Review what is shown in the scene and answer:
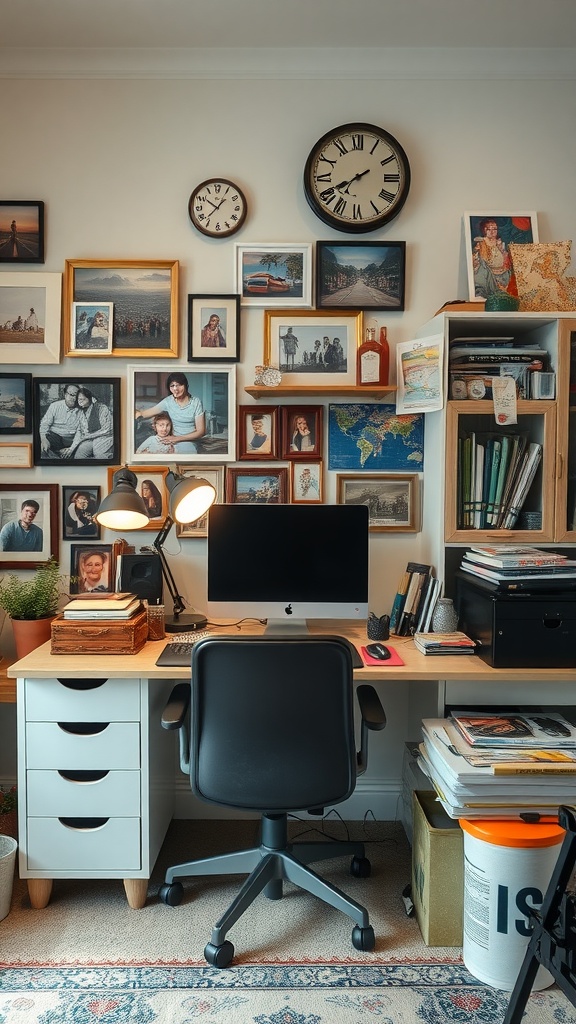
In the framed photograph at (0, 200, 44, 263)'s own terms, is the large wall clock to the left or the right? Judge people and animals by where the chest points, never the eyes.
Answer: on its left

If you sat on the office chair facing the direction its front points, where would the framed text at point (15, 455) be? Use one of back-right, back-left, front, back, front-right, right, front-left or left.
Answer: front-left

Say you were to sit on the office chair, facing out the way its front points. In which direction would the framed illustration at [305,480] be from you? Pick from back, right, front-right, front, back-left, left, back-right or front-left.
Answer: front

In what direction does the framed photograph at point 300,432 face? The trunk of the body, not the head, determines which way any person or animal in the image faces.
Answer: toward the camera

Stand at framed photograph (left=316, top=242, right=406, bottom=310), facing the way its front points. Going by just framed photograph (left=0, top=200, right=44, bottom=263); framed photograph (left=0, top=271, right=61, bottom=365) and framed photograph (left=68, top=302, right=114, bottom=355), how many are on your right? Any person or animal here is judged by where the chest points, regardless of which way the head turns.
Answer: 3

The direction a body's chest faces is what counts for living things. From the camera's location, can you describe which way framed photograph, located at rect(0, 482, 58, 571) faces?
facing the viewer

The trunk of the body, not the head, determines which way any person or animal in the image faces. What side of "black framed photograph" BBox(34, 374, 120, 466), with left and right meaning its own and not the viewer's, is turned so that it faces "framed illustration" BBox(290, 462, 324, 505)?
left

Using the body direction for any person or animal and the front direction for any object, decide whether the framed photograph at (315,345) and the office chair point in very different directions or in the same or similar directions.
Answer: very different directions

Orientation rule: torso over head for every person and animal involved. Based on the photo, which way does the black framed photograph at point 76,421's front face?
toward the camera

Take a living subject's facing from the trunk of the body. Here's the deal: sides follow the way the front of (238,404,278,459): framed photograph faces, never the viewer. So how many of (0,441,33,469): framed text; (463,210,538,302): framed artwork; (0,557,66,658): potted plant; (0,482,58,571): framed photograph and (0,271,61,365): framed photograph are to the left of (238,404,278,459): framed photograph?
1
